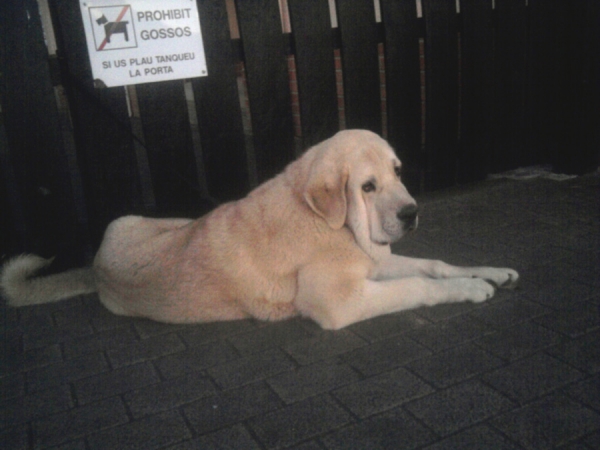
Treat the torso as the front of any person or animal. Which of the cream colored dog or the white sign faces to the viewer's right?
the cream colored dog

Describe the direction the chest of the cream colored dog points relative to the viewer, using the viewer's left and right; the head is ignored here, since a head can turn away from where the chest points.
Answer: facing to the right of the viewer

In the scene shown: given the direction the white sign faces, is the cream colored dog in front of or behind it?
in front

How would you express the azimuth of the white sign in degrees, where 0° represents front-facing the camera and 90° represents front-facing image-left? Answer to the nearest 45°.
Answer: approximately 0°

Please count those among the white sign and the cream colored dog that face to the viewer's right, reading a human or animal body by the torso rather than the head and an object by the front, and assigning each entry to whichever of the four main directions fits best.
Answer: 1

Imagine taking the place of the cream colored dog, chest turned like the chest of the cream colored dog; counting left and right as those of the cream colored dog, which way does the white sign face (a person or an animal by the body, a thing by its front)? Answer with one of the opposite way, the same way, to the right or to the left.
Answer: to the right

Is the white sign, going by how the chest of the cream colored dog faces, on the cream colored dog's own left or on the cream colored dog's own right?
on the cream colored dog's own left

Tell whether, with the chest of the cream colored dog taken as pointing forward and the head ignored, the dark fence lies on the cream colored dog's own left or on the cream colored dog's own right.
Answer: on the cream colored dog's own left
